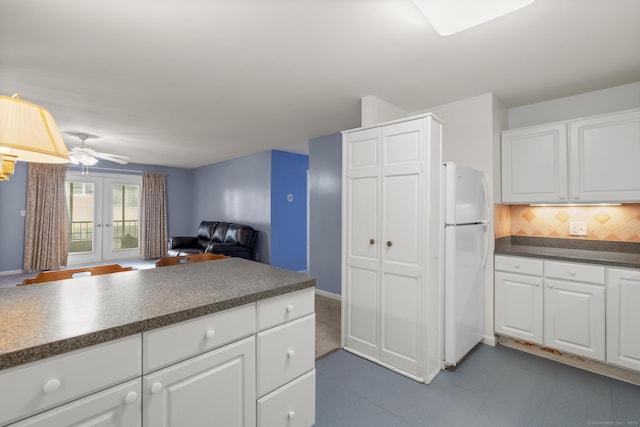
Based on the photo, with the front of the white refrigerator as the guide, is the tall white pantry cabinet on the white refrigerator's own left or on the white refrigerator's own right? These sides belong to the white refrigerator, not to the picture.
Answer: on the white refrigerator's own right

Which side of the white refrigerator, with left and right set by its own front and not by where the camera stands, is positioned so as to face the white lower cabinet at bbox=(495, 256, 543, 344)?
left

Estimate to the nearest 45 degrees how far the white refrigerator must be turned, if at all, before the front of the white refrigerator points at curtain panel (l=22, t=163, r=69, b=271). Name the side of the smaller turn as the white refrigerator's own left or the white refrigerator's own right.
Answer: approximately 135° to the white refrigerator's own right

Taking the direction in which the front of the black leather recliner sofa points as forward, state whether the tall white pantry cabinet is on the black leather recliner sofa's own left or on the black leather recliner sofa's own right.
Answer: on the black leather recliner sofa's own left
